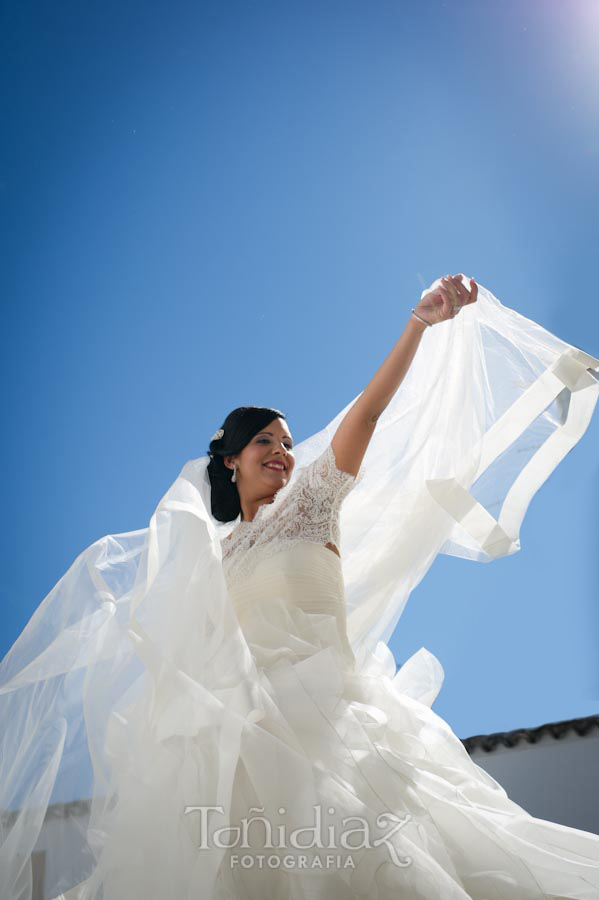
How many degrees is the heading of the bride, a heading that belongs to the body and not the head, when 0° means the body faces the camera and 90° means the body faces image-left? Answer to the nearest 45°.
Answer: approximately 0°

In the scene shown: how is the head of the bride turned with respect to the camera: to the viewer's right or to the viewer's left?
to the viewer's right
